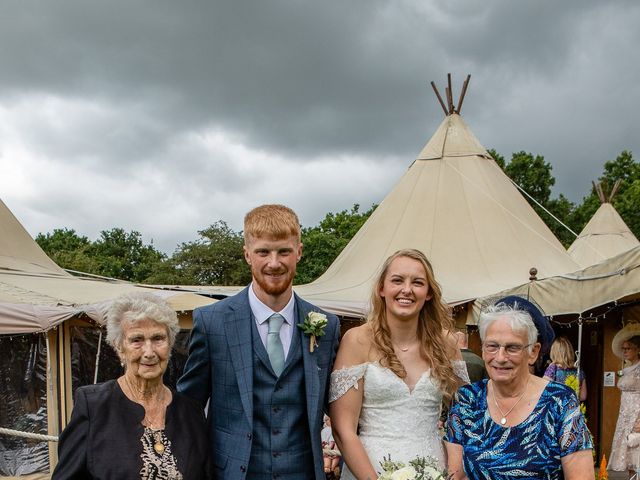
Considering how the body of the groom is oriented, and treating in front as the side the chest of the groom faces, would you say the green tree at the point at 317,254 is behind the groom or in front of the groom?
behind

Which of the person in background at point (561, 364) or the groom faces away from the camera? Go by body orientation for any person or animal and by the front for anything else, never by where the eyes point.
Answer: the person in background

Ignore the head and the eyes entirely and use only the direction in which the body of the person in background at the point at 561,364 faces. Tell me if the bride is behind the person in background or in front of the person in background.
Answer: behind

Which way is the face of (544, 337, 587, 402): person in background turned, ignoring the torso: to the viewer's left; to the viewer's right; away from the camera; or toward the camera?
away from the camera

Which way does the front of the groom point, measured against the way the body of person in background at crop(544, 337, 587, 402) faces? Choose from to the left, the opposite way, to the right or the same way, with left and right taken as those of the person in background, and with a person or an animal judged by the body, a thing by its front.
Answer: the opposite way

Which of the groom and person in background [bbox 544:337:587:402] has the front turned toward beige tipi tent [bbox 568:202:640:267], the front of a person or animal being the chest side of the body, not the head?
the person in background

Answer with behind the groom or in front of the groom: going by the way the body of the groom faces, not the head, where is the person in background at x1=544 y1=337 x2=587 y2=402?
behind

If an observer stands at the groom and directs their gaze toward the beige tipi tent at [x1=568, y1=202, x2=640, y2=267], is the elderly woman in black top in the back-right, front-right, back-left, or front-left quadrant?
back-left

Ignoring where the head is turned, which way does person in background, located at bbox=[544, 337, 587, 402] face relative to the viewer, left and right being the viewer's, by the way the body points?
facing away from the viewer

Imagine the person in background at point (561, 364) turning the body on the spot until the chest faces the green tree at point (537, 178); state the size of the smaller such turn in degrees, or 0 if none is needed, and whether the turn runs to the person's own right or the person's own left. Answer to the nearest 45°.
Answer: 0° — they already face it

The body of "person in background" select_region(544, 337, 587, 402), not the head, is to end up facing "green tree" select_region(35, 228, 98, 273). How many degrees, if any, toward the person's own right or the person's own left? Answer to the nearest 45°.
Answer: approximately 45° to the person's own left
